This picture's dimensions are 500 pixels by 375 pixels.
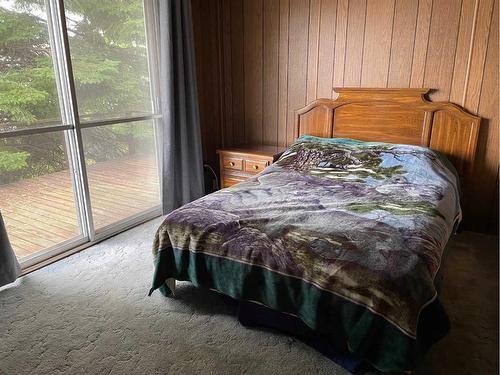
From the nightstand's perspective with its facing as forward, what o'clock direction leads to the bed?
The bed is roughly at 10 o'clock from the nightstand.

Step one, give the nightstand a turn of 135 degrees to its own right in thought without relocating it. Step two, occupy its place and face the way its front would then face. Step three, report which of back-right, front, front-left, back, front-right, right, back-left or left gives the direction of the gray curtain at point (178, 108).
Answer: left

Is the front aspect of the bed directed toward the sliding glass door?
no

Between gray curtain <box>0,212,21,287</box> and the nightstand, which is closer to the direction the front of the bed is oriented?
the gray curtain

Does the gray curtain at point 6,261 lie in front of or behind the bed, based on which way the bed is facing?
in front

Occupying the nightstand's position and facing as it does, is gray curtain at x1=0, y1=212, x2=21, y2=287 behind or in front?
in front

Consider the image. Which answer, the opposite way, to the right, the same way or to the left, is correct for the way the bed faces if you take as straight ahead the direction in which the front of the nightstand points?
the same way

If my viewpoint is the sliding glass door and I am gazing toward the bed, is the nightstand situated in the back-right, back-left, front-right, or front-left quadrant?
front-left

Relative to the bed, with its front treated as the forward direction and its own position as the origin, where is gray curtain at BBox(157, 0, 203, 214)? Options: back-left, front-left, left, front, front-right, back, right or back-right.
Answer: right

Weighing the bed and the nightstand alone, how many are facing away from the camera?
0

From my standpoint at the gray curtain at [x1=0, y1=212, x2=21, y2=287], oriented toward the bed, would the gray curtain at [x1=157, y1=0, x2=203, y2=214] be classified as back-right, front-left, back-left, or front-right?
front-left

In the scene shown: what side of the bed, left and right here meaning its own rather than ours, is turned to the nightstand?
right

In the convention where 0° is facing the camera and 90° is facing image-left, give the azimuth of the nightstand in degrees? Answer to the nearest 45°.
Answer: approximately 45°

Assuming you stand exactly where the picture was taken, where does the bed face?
facing the viewer and to the left of the viewer

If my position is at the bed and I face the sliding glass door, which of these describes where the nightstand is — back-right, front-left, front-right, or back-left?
front-right
